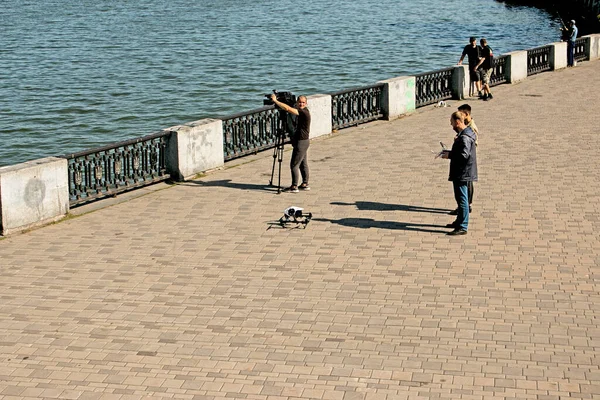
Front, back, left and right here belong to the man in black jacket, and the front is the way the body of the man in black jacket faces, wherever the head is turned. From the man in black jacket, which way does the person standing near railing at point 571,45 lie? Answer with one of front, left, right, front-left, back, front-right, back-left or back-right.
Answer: right

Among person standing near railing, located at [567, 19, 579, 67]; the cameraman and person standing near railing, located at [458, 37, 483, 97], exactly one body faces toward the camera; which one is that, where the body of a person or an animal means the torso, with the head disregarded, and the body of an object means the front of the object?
person standing near railing, located at [458, 37, 483, 97]

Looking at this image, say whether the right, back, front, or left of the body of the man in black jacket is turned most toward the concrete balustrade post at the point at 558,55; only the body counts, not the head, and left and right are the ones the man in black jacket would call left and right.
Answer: right

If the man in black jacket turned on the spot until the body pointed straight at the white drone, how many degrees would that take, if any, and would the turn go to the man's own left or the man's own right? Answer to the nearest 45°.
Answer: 0° — they already face it

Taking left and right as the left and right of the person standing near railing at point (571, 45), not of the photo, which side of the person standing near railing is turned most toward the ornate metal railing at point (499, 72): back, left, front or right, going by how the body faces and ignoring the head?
left

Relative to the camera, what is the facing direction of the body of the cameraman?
to the viewer's left

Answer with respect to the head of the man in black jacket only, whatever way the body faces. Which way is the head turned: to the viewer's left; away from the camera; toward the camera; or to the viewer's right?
to the viewer's left

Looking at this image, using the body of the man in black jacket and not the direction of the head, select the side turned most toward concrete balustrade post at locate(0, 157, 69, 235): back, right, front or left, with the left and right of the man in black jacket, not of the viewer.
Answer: front

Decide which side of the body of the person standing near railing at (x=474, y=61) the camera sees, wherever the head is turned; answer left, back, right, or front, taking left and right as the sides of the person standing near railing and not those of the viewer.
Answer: front

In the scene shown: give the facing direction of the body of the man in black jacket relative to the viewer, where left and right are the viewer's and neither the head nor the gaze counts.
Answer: facing to the left of the viewer

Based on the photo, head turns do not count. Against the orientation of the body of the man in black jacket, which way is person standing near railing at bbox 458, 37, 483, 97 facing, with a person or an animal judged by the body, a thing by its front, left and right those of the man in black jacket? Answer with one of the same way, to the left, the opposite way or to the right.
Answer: to the left

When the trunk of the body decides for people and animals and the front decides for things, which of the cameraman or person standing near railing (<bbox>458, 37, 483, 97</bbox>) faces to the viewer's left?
the cameraman

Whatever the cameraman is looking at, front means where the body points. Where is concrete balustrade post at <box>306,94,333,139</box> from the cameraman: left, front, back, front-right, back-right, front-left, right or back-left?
right

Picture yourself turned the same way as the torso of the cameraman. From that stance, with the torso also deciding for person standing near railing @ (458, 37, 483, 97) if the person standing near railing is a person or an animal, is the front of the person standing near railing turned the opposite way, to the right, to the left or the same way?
to the left

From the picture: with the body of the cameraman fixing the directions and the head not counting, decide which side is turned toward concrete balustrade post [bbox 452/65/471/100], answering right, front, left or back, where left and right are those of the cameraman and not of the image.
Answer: right

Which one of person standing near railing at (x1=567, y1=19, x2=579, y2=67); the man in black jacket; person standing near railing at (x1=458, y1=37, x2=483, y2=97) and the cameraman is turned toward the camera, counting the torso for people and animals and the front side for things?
person standing near railing at (x1=458, y1=37, x2=483, y2=97)
